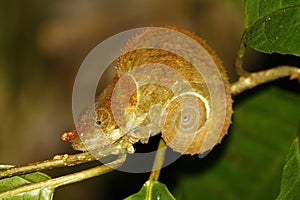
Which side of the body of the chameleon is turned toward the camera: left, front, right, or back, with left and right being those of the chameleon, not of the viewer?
left

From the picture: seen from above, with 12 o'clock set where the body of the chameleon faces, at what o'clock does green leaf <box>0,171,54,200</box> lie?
The green leaf is roughly at 12 o'clock from the chameleon.
